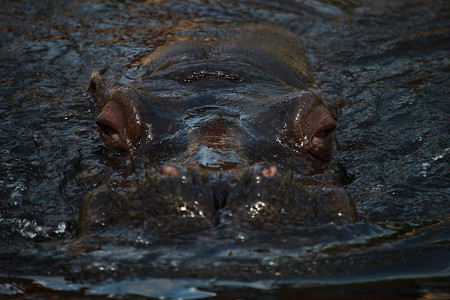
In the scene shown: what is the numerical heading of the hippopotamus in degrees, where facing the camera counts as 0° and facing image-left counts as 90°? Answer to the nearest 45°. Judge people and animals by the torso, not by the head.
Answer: approximately 0°
